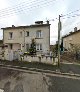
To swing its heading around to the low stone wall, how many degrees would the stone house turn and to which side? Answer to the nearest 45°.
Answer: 0° — it already faces it

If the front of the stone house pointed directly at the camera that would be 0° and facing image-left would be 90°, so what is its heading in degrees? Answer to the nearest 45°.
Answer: approximately 0°
